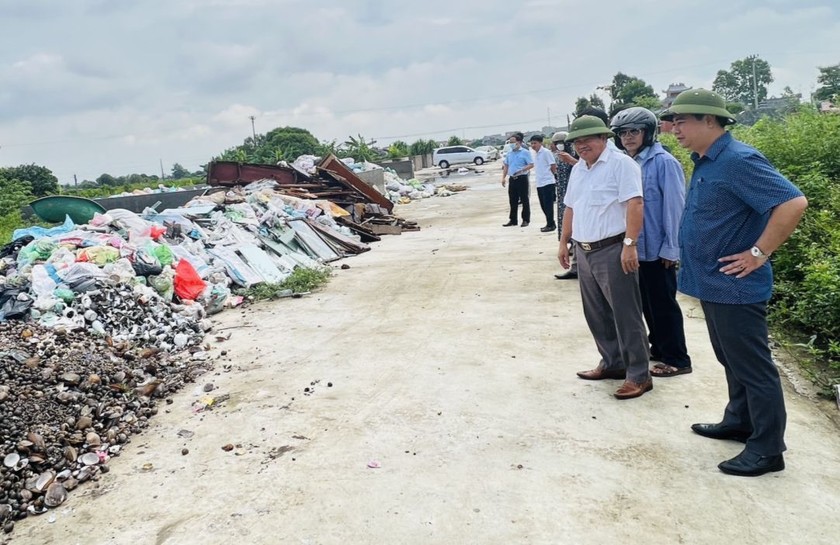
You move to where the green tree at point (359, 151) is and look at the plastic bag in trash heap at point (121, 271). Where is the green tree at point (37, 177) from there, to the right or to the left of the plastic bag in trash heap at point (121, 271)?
right

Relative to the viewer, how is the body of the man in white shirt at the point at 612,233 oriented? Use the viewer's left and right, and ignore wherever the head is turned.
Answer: facing the viewer and to the left of the viewer

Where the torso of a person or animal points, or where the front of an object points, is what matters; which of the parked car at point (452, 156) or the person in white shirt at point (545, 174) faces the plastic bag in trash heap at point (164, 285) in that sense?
the person in white shirt

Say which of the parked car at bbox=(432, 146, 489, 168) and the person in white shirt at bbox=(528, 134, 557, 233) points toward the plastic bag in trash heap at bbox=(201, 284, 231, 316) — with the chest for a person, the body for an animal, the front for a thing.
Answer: the person in white shirt

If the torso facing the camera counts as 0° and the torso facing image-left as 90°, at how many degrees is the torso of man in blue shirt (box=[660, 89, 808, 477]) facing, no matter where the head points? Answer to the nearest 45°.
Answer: approximately 90°

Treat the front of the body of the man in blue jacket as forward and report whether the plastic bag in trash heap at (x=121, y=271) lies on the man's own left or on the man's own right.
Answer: on the man's own right

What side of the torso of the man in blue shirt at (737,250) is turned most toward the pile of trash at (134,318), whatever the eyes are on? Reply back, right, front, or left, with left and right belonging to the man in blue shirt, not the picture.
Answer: front

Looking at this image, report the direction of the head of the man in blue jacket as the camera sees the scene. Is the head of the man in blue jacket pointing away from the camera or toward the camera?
toward the camera

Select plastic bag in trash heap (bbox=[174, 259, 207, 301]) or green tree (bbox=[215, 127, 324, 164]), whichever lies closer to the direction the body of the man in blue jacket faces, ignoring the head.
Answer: the plastic bag in trash heap
